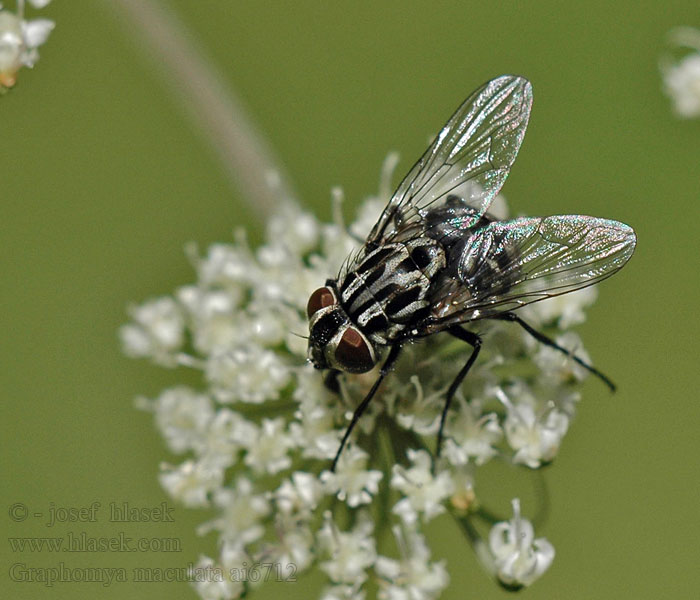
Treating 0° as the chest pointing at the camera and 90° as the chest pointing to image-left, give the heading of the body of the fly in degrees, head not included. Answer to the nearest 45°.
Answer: approximately 45°

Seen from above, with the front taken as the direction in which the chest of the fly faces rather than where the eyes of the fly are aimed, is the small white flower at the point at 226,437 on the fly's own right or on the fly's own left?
on the fly's own right

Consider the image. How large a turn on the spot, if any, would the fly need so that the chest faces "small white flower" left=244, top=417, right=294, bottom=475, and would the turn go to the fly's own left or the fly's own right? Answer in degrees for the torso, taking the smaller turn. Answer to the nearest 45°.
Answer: approximately 45° to the fly's own right

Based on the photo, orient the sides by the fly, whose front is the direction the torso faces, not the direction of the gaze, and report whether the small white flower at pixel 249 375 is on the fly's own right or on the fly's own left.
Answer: on the fly's own right
